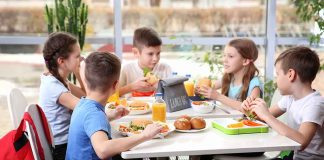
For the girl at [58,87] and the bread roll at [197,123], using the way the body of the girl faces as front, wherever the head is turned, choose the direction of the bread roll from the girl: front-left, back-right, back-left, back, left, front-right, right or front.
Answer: front-right

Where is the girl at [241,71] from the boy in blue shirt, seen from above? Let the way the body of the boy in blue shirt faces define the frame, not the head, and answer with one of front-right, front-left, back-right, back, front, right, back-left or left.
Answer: front

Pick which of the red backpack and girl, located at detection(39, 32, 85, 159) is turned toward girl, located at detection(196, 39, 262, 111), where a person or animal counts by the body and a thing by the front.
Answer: girl, located at detection(39, 32, 85, 159)

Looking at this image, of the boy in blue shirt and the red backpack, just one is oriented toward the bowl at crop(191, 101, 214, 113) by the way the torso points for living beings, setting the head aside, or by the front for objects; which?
the boy in blue shirt

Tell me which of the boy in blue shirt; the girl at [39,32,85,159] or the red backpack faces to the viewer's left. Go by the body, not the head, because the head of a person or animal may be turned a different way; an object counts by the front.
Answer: the red backpack

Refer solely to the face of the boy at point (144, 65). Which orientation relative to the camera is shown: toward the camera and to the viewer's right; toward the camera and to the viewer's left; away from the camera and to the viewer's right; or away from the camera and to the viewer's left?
toward the camera and to the viewer's right

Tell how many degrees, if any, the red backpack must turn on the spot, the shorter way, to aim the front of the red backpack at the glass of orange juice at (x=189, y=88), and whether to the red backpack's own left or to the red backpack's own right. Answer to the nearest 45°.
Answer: approximately 135° to the red backpack's own right

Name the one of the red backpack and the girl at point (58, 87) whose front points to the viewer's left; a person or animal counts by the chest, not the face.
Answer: the red backpack

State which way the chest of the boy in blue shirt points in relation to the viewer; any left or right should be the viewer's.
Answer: facing away from the viewer and to the right of the viewer

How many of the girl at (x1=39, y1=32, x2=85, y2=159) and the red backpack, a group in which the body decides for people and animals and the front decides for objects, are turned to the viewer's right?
1

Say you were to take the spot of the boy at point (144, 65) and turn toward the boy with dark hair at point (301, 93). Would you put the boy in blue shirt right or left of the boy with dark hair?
right

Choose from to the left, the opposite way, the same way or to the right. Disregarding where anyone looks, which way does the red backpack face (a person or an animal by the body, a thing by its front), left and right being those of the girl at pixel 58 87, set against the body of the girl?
the opposite way

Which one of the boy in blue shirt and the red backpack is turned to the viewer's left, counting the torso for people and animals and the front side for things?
the red backpack

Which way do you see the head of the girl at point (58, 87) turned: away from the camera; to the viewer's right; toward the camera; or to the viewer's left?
to the viewer's right

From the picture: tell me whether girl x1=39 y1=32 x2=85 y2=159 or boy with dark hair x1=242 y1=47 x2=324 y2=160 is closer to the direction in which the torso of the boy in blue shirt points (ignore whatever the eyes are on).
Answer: the boy with dark hair

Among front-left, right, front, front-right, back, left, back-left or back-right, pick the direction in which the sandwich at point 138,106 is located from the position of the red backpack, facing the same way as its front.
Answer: back-right
